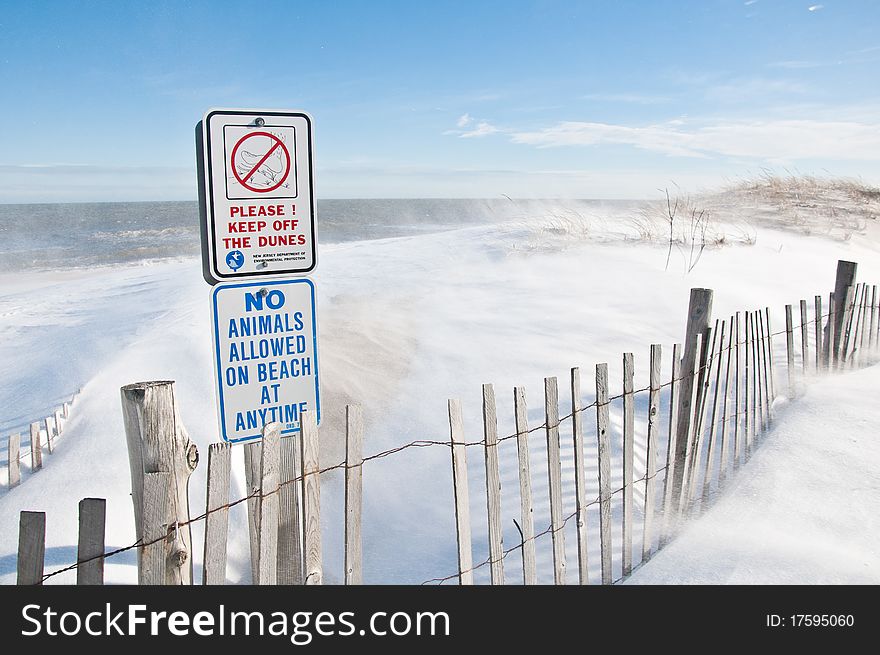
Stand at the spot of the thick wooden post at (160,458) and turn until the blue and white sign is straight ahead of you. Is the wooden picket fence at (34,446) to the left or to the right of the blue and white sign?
left

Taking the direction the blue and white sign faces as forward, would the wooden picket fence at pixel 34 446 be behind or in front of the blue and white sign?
behind

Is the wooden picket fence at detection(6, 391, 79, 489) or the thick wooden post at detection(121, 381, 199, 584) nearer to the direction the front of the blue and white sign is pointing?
the thick wooden post

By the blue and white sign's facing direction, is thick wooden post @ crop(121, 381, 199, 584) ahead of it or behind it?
ahead

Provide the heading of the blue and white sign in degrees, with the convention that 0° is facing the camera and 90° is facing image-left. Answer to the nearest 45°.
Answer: approximately 0°
